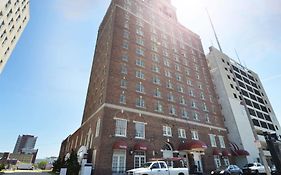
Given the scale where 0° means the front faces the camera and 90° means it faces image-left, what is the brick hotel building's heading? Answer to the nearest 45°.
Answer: approximately 315°

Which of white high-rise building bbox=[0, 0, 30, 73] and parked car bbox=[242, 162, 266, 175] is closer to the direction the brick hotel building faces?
the parked car

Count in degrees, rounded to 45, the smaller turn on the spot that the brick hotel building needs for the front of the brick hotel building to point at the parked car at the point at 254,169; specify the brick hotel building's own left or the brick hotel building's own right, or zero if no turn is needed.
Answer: approximately 45° to the brick hotel building's own left

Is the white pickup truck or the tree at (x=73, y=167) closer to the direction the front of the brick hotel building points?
the white pickup truck

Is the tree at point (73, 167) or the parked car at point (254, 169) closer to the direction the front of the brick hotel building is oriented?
the parked car

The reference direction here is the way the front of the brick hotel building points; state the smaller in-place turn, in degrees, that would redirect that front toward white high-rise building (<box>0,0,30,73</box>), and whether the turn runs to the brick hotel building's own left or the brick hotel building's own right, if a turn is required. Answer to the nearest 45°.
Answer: approximately 135° to the brick hotel building's own right
